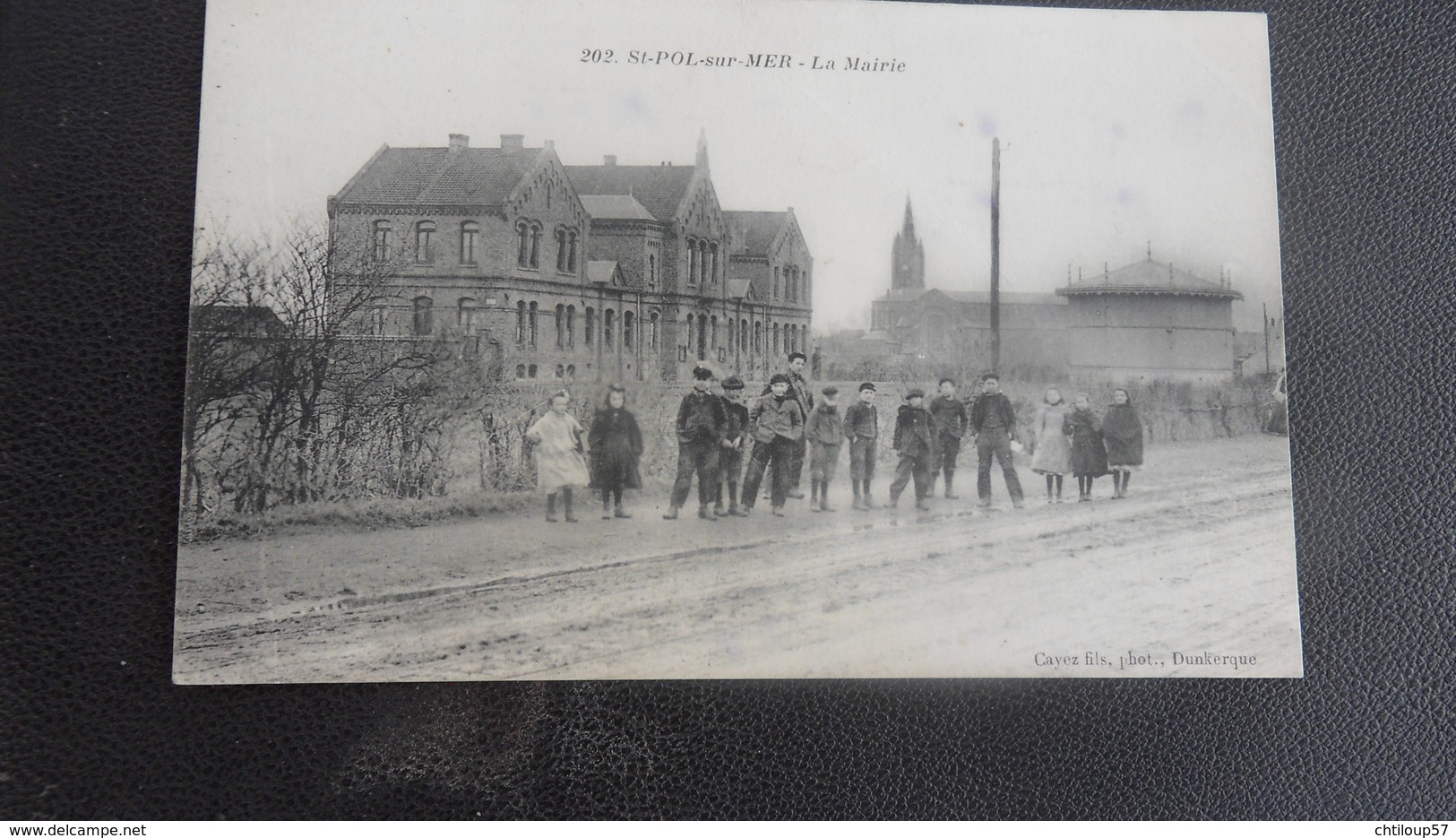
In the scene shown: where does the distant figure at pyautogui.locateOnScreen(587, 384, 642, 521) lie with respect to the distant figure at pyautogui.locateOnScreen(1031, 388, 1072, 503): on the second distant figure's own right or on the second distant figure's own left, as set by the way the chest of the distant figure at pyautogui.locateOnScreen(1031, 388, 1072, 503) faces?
on the second distant figure's own right

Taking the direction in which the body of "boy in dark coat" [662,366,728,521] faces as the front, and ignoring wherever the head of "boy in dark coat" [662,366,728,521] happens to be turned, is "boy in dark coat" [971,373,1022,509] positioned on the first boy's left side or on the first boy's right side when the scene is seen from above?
on the first boy's left side

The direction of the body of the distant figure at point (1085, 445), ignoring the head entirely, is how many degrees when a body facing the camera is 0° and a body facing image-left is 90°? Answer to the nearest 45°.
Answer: approximately 0°

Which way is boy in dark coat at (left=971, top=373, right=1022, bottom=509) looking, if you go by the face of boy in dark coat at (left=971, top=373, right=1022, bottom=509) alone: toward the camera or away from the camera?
toward the camera

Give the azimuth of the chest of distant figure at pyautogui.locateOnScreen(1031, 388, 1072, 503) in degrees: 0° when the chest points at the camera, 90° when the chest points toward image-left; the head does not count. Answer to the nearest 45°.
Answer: approximately 0°

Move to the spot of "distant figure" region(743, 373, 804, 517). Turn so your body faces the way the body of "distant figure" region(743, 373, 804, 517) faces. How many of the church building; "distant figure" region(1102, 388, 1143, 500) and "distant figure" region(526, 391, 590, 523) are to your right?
1

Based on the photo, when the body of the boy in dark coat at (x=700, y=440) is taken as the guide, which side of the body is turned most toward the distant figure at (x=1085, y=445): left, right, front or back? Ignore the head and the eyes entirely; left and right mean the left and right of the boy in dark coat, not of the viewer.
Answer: left

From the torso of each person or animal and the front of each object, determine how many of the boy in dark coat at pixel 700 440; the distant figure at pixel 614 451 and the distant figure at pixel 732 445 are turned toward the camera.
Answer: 3

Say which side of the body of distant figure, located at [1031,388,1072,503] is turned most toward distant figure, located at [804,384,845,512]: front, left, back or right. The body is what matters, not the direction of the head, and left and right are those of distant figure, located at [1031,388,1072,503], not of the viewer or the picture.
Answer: right

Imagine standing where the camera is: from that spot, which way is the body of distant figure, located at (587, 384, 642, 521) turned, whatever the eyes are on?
toward the camera

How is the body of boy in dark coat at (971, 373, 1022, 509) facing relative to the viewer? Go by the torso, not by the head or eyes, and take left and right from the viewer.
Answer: facing the viewer

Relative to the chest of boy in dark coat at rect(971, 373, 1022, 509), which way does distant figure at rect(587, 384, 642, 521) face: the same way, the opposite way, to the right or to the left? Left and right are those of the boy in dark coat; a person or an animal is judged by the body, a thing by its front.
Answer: the same way
